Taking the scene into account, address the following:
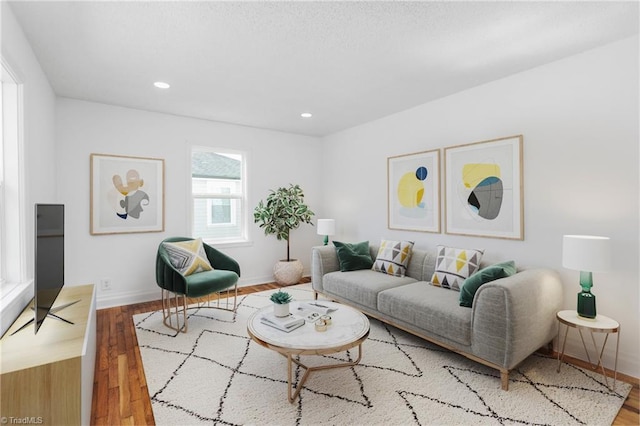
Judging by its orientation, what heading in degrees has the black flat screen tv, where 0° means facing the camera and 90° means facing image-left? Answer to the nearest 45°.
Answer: approximately 270°

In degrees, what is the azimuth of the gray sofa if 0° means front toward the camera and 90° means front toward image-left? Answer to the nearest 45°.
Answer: approximately 45°

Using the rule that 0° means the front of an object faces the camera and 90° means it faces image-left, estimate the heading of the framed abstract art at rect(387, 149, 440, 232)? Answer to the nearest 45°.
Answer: approximately 45°

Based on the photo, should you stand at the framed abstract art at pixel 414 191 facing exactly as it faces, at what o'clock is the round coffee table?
The round coffee table is roughly at 11 o'clock from the framed abstract art.

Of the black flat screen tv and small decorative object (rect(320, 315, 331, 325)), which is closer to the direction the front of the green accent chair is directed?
the small decorative object

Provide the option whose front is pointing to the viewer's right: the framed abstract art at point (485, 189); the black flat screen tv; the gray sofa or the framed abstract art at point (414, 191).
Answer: the black flat screen tv

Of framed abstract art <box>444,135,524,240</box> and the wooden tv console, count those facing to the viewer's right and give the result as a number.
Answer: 1

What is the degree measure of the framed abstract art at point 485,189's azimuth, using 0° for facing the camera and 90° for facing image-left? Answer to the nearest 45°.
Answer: approximately 45°

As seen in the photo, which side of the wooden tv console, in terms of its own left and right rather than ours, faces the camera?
right

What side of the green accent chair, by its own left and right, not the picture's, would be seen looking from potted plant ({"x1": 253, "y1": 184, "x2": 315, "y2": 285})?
left
